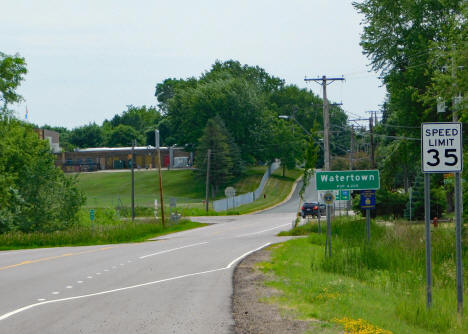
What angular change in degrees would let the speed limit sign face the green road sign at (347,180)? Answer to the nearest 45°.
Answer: approximately 180°

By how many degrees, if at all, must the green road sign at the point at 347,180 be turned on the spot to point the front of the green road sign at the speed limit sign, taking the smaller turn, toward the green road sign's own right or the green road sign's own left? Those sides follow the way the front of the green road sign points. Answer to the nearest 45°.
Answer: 0° — it already faces it

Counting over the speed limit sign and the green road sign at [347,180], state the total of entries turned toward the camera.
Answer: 2

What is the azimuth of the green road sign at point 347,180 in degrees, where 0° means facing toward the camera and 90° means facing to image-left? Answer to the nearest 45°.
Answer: approximately 0°

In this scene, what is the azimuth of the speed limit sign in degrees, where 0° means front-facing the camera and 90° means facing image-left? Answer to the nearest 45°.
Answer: approximately 0°

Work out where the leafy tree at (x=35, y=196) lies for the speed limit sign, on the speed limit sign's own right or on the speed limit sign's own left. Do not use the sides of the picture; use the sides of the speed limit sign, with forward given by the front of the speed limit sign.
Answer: on the speed limit sign's own right
